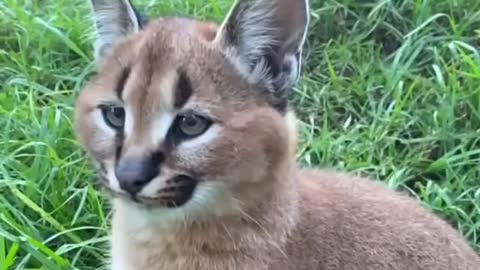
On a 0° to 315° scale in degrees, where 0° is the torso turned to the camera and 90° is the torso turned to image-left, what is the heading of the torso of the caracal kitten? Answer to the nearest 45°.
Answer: approximately 45°
